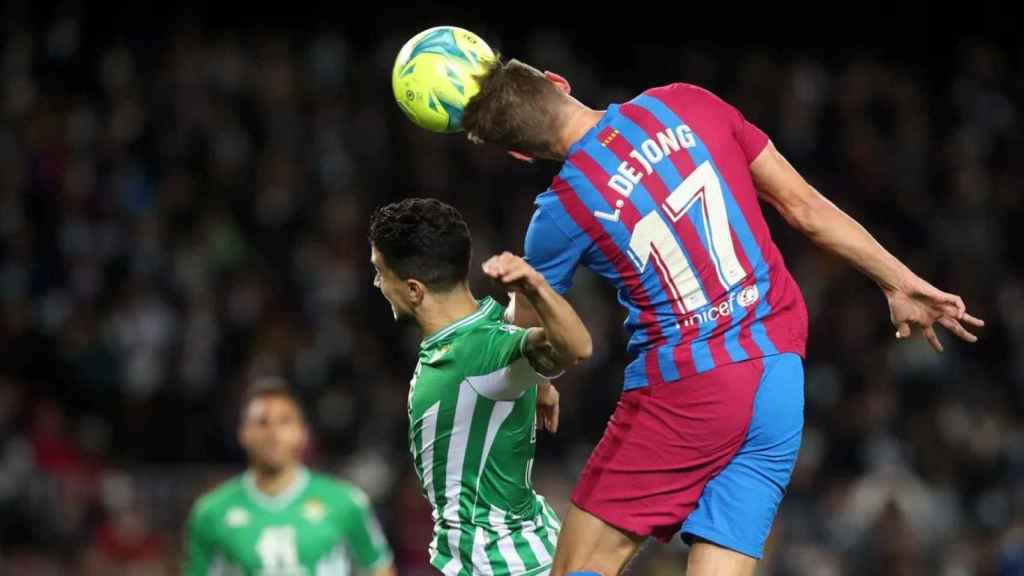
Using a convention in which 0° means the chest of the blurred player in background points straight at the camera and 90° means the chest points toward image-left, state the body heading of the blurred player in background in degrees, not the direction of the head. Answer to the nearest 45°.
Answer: approximately 0°
